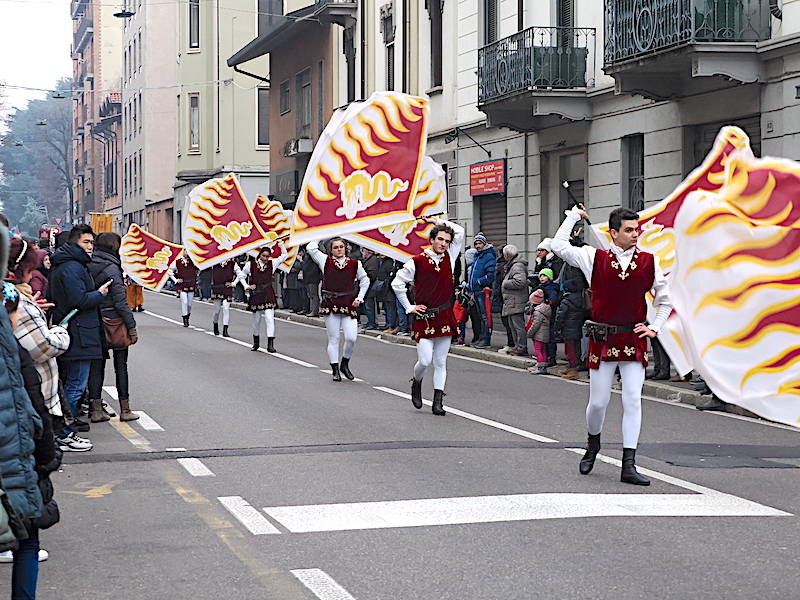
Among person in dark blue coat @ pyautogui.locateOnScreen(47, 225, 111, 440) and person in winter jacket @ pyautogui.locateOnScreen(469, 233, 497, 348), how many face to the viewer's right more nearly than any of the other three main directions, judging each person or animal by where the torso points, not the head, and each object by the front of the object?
1

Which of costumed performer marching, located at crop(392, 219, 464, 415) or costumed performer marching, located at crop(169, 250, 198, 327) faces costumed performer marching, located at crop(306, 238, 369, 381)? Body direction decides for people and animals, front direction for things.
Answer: costumed performer marching, located at crop(169, 250, 198, 327)

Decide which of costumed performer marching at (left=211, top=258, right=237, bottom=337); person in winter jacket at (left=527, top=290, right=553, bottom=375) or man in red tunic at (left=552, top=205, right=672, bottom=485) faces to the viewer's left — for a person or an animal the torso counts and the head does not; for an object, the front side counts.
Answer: the person in winter jacket

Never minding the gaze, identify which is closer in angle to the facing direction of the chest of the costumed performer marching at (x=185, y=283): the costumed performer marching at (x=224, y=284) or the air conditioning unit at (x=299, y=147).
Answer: the costumed performer marching

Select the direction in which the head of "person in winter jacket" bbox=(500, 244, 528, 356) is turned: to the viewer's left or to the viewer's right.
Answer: to the viewer's left

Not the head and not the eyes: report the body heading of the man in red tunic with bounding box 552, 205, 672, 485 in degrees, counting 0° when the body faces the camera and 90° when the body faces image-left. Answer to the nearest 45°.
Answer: approximately 0°

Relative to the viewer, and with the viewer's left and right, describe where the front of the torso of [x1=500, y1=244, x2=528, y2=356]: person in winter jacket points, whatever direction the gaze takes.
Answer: facing to the left of the viewer

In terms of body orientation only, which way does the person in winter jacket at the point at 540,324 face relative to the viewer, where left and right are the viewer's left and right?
facing to the left of the viewer

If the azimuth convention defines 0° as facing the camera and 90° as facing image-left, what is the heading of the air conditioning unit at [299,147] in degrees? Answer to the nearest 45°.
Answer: approximately 45°

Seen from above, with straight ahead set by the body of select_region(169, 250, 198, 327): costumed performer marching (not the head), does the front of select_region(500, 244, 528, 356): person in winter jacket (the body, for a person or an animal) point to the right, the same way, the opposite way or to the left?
to the right
